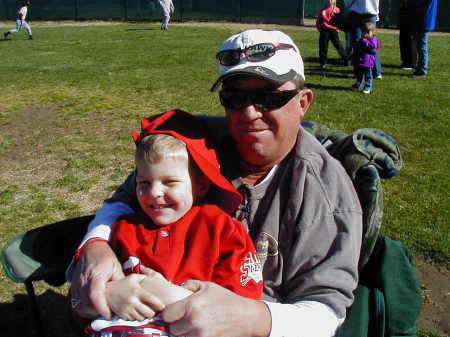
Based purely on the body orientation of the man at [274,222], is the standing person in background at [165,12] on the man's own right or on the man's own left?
on the man's own right

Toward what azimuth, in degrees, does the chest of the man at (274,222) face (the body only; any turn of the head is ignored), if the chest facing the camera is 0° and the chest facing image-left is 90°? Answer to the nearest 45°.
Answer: approximately 45°

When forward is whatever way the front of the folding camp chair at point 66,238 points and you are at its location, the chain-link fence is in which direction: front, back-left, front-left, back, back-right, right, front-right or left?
back-right
